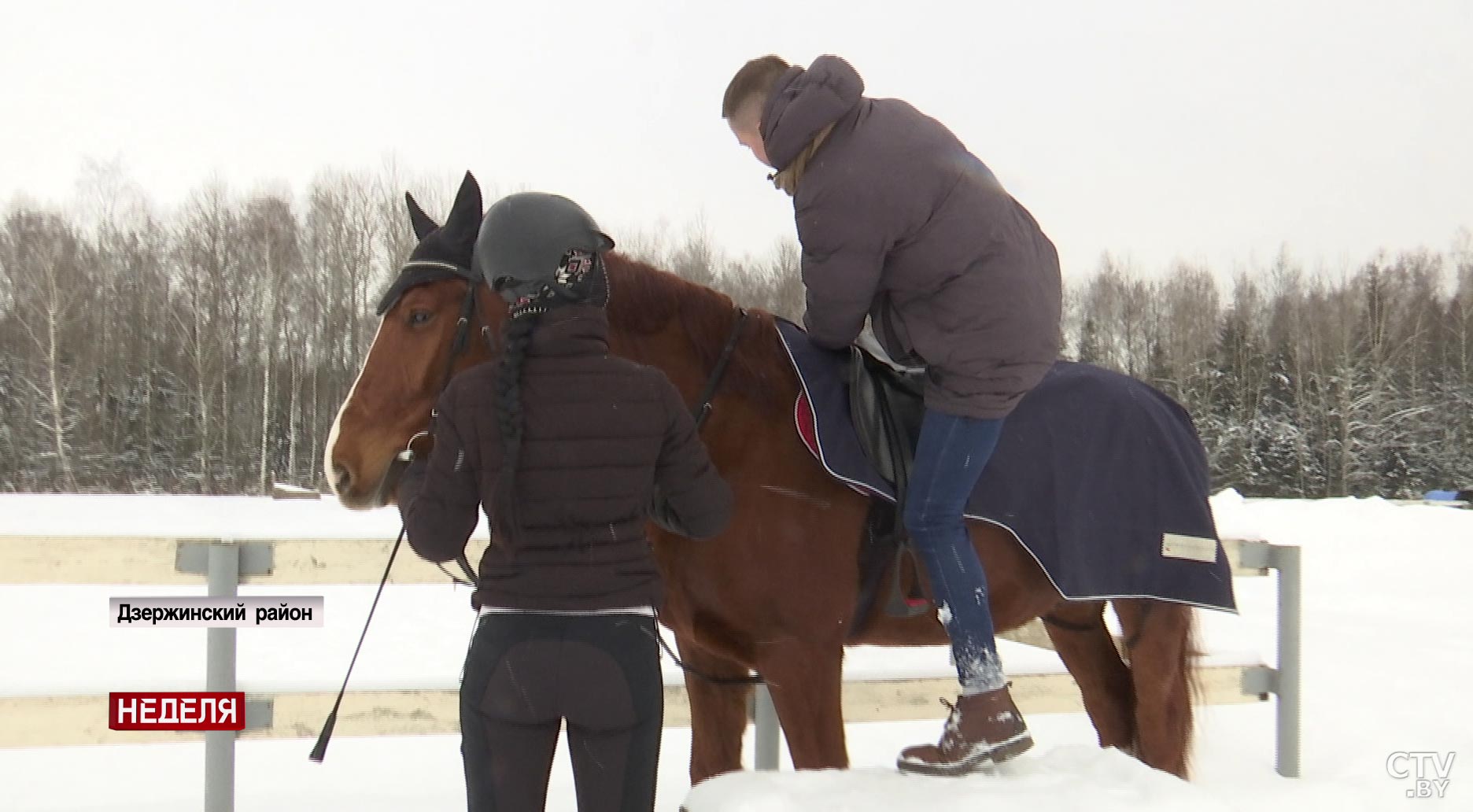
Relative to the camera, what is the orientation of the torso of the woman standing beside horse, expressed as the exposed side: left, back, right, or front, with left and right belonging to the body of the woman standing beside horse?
back

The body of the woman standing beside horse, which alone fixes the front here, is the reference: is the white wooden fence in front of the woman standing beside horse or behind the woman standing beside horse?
in front

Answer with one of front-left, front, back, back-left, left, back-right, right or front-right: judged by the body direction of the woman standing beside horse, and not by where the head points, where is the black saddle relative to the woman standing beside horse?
front-right

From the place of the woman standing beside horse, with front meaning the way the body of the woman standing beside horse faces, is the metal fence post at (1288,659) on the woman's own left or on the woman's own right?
on the woman's own right

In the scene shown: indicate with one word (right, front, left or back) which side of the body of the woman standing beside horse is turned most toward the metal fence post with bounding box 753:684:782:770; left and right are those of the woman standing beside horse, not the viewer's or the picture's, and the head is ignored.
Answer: front
